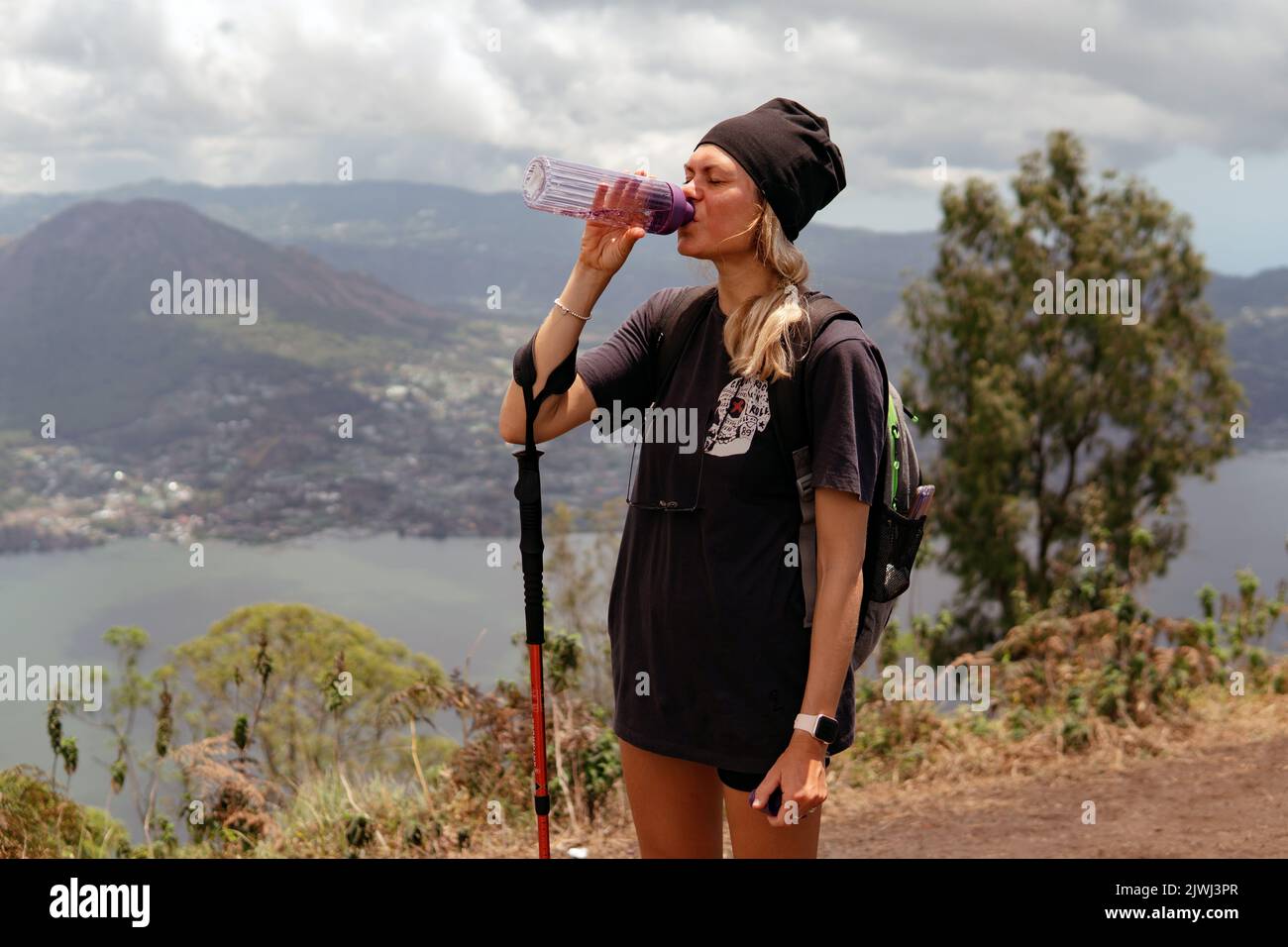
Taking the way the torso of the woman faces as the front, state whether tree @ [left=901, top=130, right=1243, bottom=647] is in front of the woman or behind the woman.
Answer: behind

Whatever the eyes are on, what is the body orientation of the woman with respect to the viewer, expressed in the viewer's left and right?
facing the viewer and to the left of the viewer

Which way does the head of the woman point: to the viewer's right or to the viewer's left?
to the viewer's left
